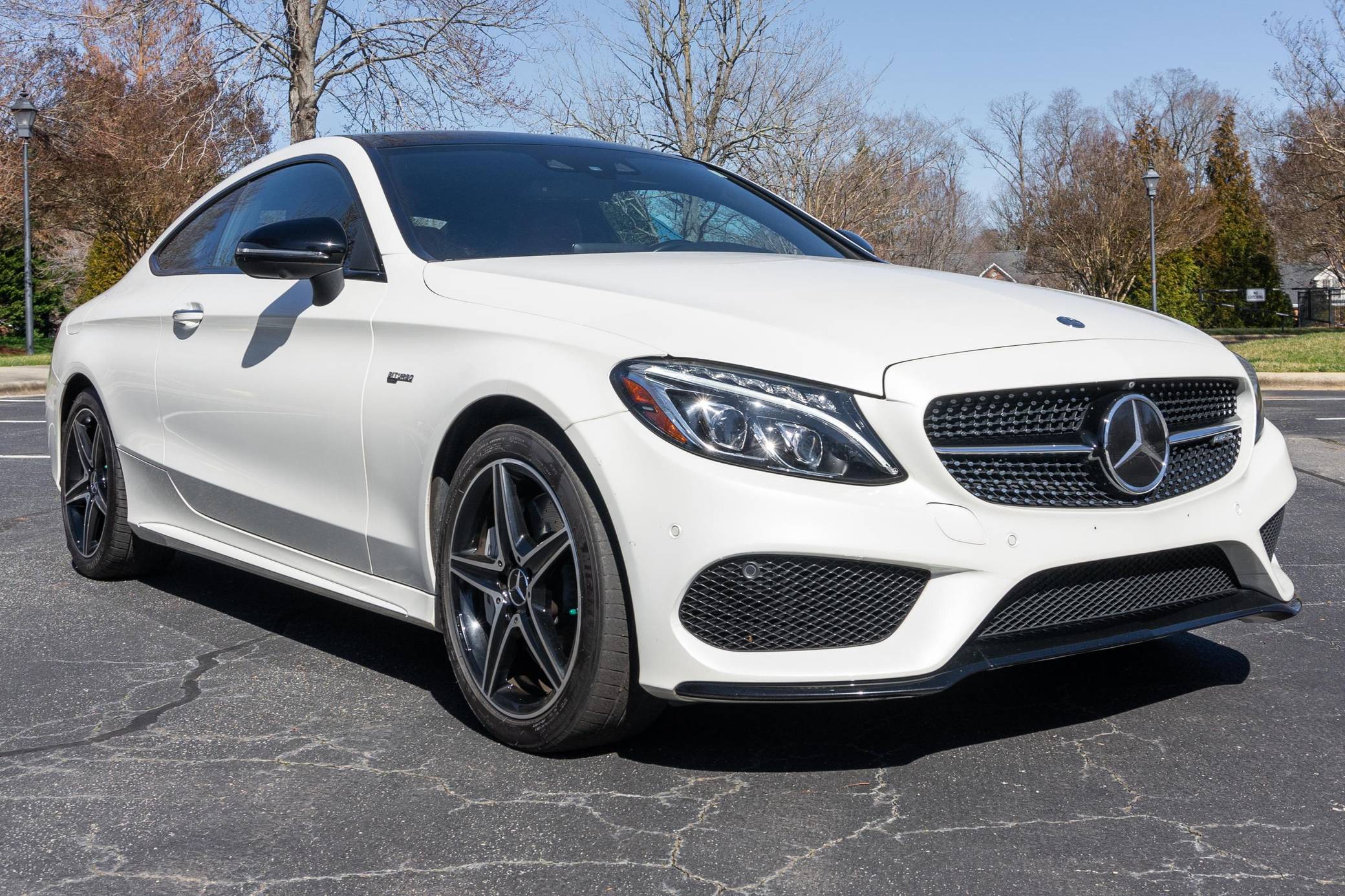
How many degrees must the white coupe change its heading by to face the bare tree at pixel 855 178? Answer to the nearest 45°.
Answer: approximately 135° to its left

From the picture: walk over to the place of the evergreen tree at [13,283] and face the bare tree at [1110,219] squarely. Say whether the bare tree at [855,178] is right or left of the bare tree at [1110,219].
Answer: left

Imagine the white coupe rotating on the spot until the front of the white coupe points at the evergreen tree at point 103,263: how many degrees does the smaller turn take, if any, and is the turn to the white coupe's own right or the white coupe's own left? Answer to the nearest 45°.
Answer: approximately 180°

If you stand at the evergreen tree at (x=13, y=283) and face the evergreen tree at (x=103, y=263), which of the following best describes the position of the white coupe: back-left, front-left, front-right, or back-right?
back-right

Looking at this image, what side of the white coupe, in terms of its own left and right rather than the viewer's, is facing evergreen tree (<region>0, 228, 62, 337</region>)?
back

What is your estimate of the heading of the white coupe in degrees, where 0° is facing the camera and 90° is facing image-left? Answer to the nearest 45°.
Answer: approximately 315°

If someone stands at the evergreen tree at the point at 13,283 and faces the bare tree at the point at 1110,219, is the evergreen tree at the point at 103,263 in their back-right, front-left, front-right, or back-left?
front-left

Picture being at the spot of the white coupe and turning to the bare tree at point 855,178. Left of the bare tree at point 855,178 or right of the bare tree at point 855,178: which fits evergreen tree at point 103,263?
left

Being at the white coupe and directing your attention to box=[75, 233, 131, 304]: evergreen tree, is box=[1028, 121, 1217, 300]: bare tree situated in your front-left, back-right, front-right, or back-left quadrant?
front-right
